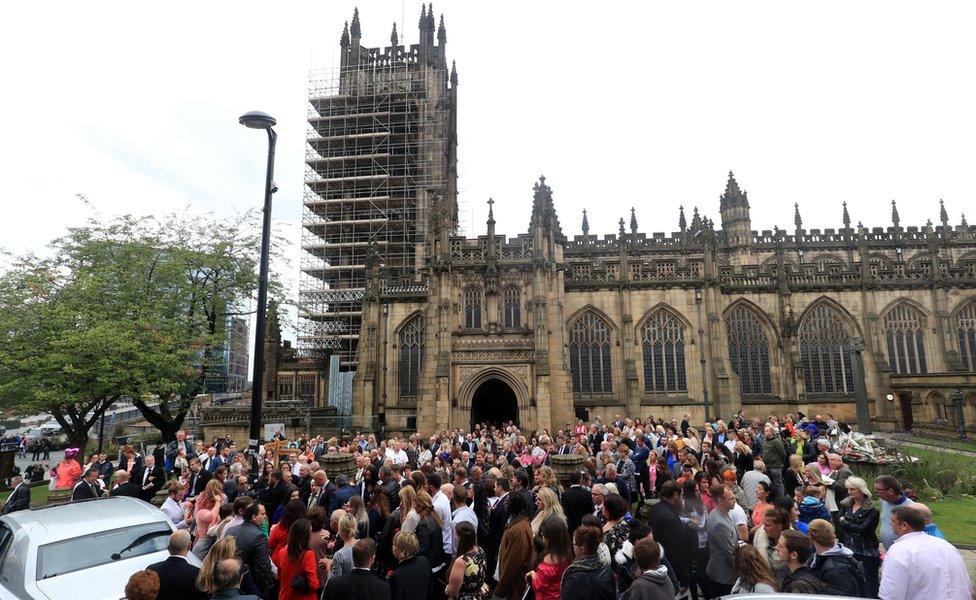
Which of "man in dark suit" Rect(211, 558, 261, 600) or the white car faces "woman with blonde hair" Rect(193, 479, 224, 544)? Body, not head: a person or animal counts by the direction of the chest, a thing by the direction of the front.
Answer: the man in dark suit

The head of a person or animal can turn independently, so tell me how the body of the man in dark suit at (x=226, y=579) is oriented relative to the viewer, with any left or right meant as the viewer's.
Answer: facing away from the viewer

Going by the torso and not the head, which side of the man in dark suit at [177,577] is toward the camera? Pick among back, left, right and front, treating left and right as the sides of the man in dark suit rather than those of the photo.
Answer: back

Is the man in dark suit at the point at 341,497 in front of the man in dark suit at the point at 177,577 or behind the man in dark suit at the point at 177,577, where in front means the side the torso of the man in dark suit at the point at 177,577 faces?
in front

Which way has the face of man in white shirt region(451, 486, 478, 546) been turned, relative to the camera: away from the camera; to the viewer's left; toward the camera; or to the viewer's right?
away from the camera

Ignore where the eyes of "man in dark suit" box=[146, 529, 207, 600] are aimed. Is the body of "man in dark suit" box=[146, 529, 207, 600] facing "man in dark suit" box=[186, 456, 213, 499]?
yes

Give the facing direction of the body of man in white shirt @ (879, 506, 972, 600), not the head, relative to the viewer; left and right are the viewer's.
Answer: facing away from the viewer and to the left of the viewer

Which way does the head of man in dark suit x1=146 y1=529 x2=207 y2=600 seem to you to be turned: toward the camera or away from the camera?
away from the camera

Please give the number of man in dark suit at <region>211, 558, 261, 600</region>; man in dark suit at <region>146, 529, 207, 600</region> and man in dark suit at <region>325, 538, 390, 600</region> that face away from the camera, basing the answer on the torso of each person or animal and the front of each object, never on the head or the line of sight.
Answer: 3

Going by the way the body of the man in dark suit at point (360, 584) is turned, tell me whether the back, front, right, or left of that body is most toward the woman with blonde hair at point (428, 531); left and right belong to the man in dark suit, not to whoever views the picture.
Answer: front

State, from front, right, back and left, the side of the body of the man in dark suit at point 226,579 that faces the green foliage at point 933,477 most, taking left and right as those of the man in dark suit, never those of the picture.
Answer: right

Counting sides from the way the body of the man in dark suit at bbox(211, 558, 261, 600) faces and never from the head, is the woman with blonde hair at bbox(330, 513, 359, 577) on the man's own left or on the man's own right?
on the man's own right

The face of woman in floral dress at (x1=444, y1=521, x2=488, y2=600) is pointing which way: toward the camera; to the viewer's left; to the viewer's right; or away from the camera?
away from the camera

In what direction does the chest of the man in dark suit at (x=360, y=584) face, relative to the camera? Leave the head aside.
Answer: away from the camera
